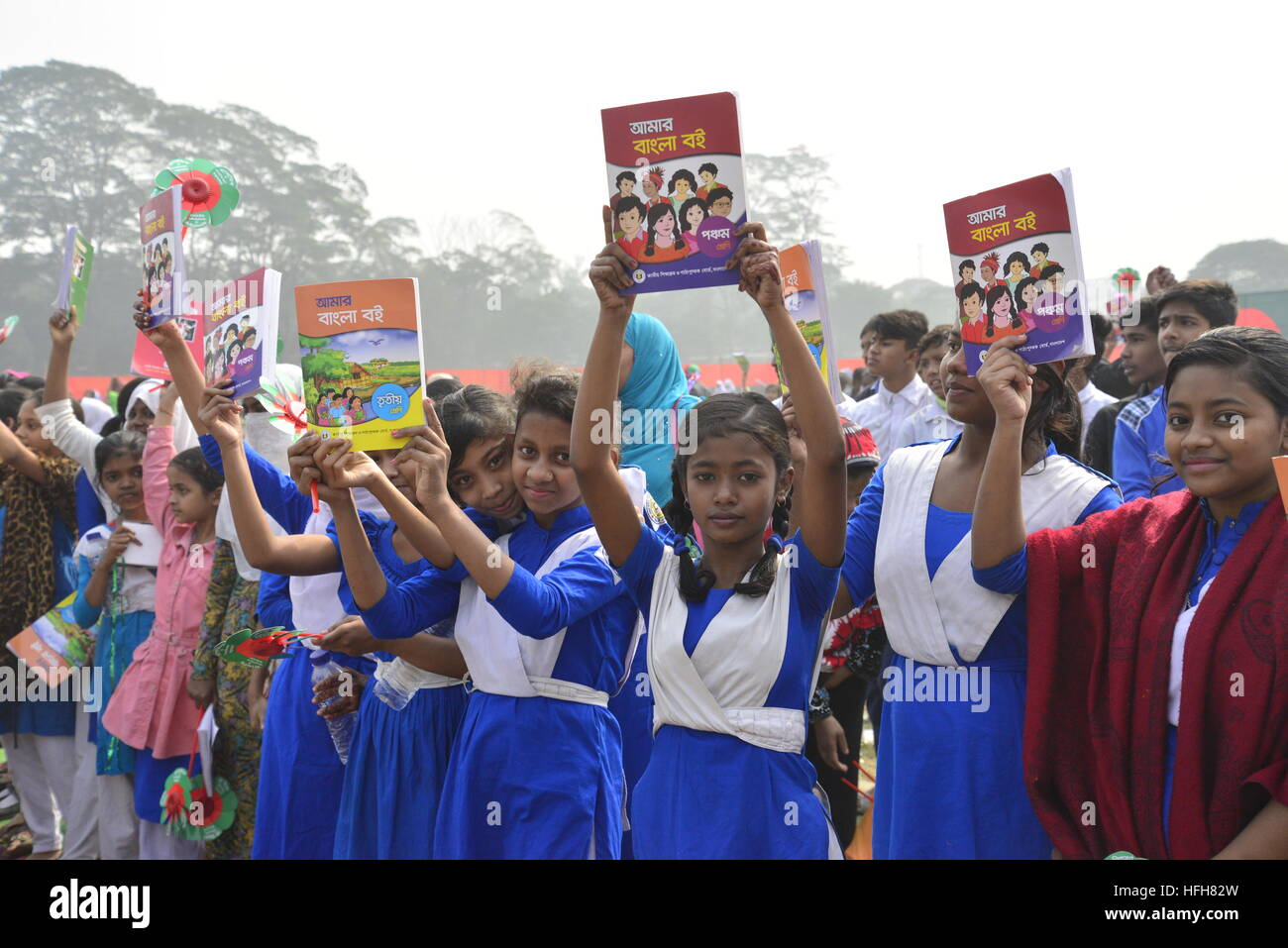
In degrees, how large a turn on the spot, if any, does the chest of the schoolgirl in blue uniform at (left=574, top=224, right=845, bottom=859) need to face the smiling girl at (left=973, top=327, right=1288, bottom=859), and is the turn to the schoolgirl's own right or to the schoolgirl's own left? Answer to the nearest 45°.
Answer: approximately 90° to the schoolgirl's own left

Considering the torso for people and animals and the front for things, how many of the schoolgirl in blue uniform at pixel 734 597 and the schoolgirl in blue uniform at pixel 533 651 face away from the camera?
0

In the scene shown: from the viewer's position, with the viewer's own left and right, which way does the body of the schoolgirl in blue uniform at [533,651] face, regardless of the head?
facing the viewer and to the left of the viewer

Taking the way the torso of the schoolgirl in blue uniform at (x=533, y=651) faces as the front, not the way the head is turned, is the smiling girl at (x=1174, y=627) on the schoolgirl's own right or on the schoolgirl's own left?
on the schoolgirl's own left

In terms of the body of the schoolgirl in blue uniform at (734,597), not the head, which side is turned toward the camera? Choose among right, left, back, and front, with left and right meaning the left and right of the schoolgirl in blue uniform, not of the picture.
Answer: front

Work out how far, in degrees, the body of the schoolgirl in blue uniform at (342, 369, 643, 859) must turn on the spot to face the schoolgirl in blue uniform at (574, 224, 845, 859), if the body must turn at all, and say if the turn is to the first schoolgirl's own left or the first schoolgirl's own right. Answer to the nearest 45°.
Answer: approximately 90° to the first schoolgirl's own left
